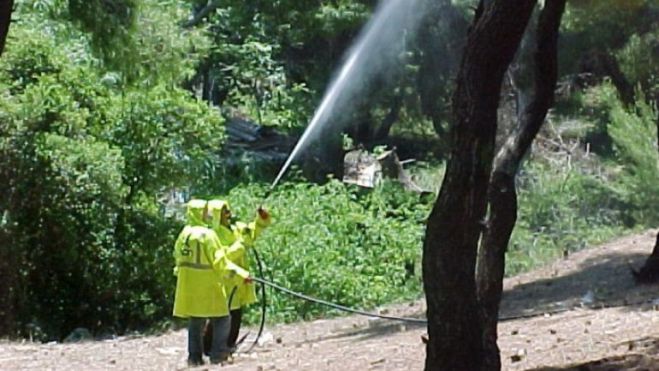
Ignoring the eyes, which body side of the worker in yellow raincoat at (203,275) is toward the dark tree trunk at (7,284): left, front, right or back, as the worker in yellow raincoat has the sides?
left

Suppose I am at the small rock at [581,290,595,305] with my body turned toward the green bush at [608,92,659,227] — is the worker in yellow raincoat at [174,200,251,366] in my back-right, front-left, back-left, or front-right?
back-left

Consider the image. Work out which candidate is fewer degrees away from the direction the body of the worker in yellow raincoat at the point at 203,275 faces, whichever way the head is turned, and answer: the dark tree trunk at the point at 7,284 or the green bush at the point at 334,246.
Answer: the green bush

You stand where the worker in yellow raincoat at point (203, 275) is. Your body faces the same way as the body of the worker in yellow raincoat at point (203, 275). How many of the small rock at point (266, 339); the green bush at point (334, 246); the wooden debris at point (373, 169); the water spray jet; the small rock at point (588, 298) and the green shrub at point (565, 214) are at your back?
0

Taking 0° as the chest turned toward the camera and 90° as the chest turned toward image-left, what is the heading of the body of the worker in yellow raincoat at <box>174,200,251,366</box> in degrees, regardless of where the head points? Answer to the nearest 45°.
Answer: approximately 225°

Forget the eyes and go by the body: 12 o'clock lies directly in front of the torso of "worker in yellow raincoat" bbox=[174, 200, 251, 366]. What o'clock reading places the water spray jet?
The water spray jet is roughly at 11 o'clock from the worker in yellow raincoat.

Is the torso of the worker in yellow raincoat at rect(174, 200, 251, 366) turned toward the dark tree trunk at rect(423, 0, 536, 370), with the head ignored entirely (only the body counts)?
no

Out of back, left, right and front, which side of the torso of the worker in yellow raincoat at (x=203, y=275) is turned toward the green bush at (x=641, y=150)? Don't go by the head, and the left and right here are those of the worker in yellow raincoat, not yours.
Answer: front

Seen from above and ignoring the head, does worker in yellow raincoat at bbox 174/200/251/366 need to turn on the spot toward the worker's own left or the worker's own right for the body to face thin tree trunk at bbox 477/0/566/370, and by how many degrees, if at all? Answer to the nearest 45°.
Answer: approximately 90° to the worker's own right

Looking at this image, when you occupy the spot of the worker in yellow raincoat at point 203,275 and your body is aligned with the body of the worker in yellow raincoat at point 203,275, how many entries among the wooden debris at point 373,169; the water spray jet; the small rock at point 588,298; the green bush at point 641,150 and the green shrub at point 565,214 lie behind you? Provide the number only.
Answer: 0

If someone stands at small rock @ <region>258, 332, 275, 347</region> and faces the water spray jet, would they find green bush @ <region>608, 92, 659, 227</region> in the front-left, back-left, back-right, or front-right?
front-right

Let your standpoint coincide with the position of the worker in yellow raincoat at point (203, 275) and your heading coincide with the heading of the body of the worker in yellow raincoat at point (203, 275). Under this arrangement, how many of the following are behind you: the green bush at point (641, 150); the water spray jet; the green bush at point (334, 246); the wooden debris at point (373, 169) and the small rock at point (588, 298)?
0

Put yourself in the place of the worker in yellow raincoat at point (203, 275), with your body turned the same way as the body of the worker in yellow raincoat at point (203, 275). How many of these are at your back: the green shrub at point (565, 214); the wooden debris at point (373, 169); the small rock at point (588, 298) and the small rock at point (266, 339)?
0

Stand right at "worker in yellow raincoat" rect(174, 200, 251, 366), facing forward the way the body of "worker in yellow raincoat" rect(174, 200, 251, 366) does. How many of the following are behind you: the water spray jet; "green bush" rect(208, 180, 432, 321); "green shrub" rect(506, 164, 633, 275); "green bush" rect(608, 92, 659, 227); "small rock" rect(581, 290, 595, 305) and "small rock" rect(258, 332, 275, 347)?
0
